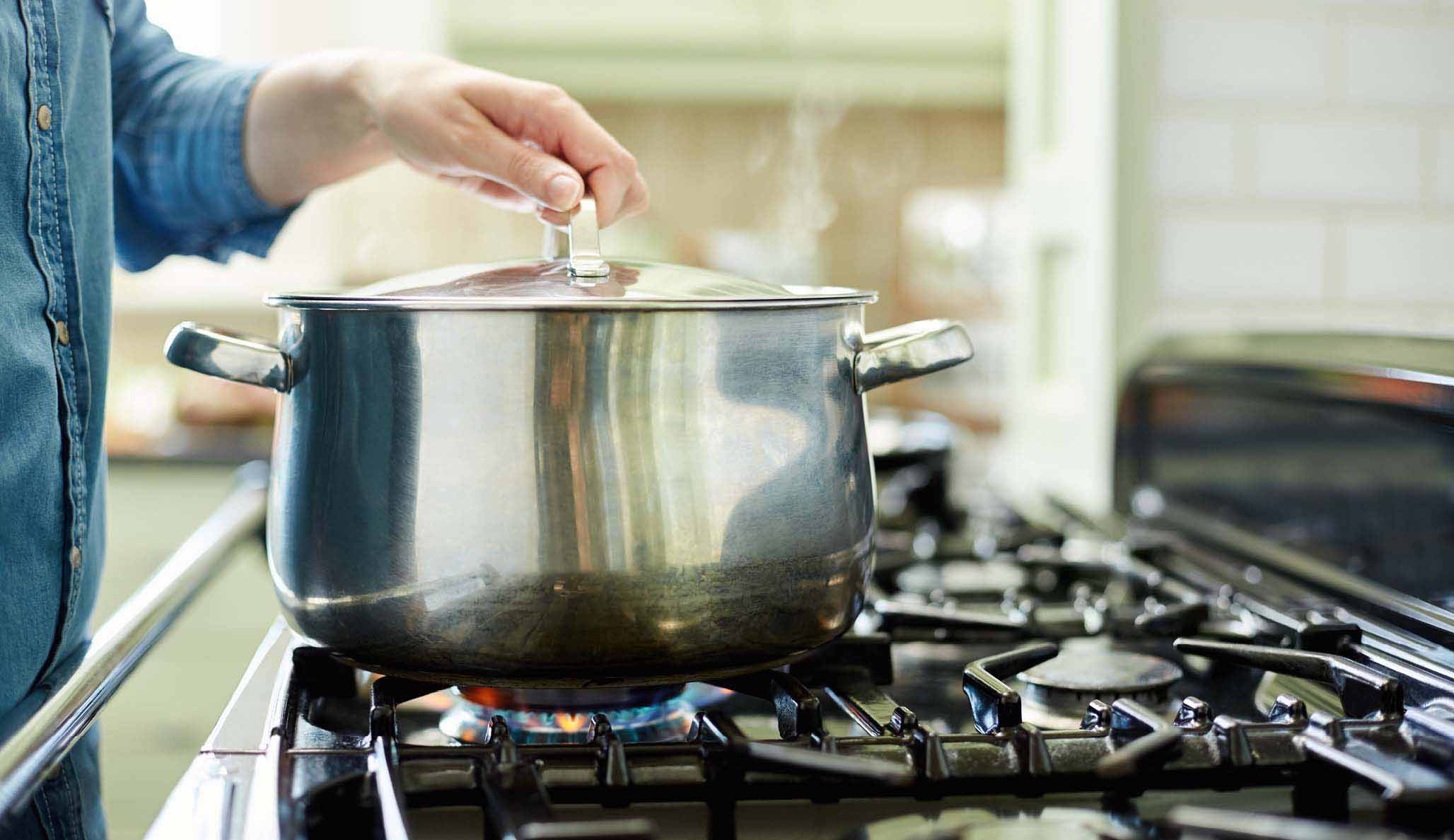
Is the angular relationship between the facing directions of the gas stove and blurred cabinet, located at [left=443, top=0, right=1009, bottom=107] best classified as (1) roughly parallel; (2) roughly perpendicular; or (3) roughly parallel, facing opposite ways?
roughly perpendicular

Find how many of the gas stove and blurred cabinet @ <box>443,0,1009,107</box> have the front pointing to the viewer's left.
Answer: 1

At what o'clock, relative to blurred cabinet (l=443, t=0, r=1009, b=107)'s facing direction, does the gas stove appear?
The gas stove is roughly at 12 o'clock from the blurred cabinet.

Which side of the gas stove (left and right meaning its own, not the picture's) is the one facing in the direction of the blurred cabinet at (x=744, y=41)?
right

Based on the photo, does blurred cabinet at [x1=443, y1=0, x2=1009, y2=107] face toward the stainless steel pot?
yes

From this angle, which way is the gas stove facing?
to the viewer's left

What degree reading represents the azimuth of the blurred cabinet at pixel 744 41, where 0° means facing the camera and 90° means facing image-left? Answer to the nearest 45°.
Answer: approximately 0°
